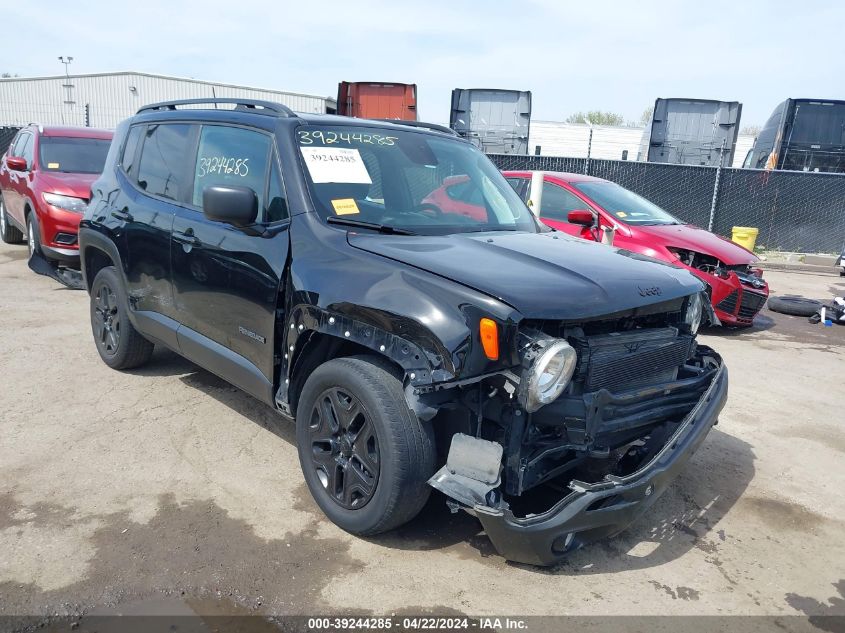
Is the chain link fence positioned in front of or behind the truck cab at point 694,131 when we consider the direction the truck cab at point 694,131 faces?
behind

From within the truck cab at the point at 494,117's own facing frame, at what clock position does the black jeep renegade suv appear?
The black jeep renegade suv is roughly at 6 o'clock from the truck cab.

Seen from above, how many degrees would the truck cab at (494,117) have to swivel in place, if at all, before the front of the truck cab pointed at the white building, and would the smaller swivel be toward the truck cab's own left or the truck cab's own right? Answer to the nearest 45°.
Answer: approximately 45° to the truck cab's own left

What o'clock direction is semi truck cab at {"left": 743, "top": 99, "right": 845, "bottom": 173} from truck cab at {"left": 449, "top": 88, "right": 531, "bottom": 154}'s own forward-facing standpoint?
semi truck cab at {"left": 743, "top": 99, "right": 845, "bottom": 173} is roughly at 3 o'clock from truck cab at {"left": 449, "top": 88, "right": 531, "bottom": 154}.

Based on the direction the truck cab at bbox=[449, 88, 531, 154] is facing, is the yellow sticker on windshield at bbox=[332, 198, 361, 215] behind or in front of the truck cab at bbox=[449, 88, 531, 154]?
behind

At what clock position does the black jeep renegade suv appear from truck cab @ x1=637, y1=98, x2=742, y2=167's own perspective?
The black jeep renegade suv is roughly at 6 o'clock from the truck cab.

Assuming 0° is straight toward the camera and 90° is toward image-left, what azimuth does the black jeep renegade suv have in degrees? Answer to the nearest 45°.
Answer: approximately 315°

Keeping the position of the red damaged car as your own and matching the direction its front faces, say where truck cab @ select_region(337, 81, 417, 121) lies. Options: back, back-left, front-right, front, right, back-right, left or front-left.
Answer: back

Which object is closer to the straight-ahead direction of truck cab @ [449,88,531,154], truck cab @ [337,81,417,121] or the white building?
the white building

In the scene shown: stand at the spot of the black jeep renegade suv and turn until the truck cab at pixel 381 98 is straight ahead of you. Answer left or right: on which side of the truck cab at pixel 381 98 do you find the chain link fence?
right

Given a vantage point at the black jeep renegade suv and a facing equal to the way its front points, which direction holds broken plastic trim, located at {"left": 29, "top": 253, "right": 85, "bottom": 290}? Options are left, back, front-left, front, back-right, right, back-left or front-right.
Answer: back

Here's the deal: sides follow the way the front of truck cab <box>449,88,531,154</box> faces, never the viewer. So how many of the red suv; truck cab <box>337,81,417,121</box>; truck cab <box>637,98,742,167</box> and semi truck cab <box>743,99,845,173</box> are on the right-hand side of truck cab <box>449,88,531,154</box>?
2

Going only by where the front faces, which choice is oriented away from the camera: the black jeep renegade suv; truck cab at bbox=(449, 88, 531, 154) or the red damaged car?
the truck cab

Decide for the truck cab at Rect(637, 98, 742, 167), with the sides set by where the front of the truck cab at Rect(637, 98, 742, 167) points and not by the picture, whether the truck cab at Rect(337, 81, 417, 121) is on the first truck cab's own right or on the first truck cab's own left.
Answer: on the first truck cab's own left

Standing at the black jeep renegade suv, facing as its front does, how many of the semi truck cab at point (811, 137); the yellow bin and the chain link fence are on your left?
3

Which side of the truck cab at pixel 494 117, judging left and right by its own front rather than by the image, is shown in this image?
back

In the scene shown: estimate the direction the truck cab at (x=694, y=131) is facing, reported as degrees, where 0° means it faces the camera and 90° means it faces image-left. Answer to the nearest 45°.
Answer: approximately 180°
